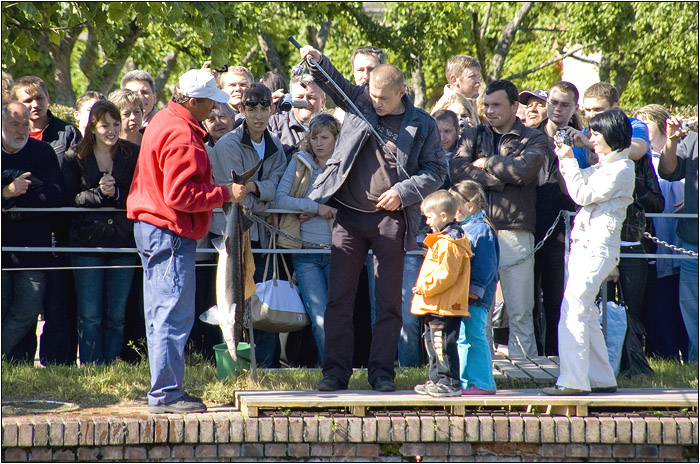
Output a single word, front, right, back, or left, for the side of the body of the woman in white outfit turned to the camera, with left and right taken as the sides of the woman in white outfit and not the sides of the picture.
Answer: left

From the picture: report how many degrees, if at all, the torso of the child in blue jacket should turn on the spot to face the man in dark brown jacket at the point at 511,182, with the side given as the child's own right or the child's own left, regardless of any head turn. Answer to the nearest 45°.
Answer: approximately 90° to the child's own right

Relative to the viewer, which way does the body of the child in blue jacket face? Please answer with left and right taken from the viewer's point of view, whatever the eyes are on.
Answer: facing to the left of the viewer

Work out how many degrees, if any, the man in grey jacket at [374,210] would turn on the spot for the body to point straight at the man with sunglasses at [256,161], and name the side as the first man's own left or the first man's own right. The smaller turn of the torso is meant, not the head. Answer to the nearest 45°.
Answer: approximately 135° to the first man's own right

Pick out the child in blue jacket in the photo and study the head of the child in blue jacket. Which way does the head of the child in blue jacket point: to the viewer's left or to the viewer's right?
to the viewer's left

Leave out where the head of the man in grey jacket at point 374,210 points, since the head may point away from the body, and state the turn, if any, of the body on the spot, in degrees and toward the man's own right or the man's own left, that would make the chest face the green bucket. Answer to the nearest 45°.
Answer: approximately 90° to the man's own right
